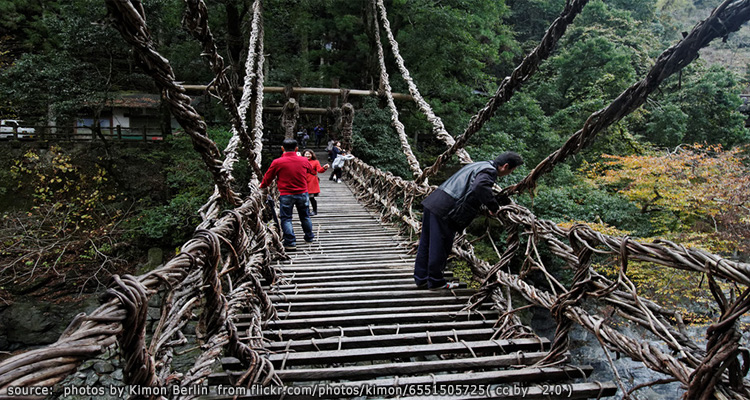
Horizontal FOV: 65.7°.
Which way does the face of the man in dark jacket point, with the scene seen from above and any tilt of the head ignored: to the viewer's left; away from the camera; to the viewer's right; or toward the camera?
to the viewer's right

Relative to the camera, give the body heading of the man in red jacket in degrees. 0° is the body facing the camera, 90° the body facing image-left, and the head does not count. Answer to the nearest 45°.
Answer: approximately 180°

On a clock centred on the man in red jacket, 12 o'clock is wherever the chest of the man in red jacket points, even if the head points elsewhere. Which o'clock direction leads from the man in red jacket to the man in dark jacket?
The man in dark jacket is roughly at 5 o'clock from the man in red jacket.
